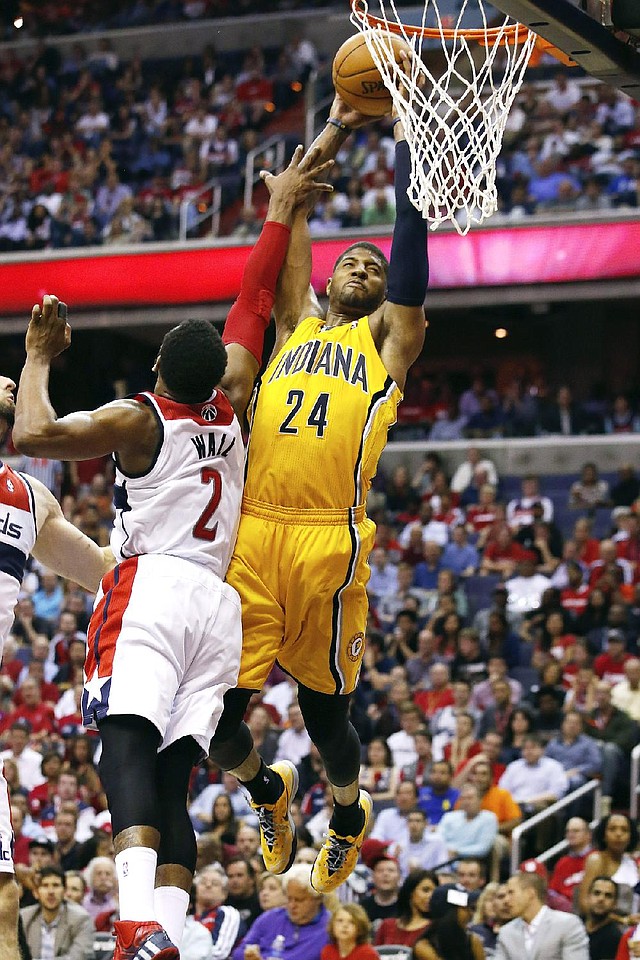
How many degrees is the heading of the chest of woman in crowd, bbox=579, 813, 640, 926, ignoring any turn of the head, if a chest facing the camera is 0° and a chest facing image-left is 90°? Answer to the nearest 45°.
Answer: approximately 0°

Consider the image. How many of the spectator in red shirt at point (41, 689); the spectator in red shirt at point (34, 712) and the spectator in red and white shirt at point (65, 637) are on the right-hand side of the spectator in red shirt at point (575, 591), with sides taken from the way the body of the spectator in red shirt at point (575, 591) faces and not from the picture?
3

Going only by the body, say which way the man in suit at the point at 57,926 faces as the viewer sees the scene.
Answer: toward the camera

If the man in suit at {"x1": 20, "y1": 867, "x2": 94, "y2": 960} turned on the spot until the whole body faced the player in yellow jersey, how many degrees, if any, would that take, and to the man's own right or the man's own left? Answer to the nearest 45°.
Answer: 0° — they already face them

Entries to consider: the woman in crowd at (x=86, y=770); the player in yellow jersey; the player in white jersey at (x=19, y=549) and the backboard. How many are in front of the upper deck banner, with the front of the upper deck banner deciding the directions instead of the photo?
4

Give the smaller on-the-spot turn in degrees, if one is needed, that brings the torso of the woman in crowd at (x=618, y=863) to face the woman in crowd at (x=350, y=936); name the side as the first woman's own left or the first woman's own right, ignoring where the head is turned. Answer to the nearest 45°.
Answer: approximately 45° to the first woman's own right

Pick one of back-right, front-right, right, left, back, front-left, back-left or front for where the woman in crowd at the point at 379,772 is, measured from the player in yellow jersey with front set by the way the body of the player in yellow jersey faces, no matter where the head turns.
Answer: back

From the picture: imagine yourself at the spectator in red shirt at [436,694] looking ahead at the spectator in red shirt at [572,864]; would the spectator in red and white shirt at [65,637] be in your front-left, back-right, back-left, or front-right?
back-right

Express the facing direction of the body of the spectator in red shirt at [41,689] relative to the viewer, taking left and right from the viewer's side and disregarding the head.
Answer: facing the viewer

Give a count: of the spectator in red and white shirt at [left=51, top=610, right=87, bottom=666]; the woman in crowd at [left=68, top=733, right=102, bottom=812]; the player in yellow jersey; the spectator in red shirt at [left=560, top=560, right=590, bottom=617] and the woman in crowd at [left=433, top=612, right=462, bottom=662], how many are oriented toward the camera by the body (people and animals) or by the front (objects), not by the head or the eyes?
5

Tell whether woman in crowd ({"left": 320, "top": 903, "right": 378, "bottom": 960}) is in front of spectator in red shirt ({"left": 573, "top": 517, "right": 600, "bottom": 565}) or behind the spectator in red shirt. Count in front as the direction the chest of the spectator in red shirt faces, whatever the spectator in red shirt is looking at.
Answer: in front
